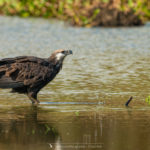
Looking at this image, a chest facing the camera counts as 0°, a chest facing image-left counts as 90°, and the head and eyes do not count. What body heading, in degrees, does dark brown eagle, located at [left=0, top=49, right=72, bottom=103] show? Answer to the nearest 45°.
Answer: approximately 270°
